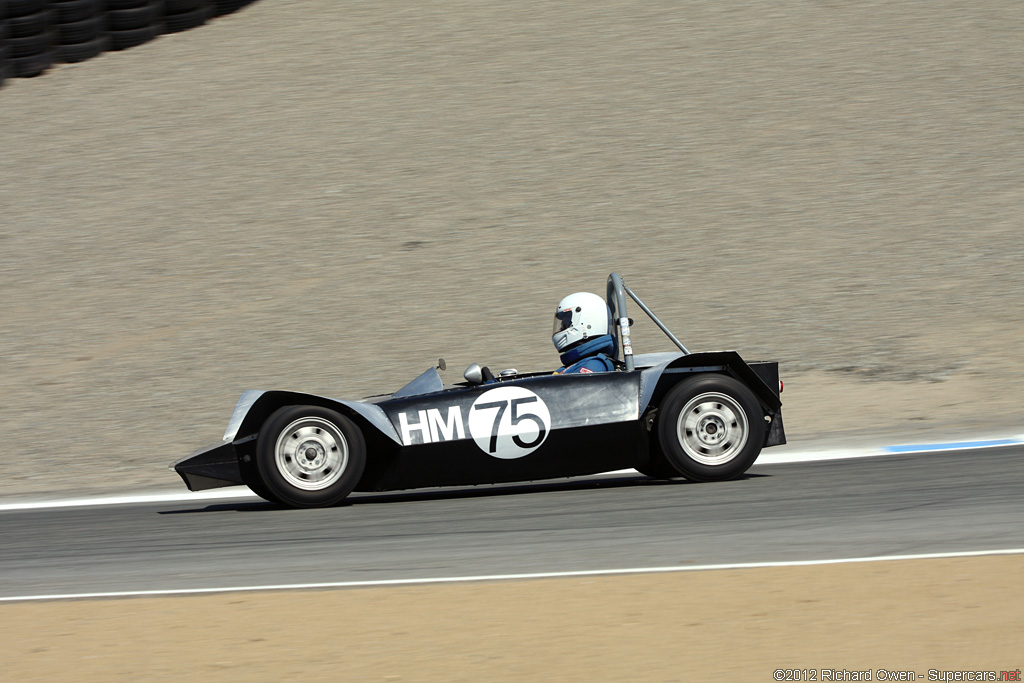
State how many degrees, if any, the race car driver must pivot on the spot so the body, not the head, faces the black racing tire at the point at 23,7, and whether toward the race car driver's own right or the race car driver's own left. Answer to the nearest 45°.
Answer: approximately 45° to the race car driver's own right

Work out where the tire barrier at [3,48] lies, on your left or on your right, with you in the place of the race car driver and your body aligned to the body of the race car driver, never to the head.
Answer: on your right

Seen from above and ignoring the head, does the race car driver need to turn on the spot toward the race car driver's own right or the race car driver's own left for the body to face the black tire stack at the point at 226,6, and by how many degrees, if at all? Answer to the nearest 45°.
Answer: approximately 90° to the race car driver's own right

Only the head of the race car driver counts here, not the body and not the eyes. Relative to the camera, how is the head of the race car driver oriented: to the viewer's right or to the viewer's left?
to the viewer's left

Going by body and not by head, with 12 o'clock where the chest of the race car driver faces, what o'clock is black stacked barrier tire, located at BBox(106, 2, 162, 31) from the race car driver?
The black stacked barrier tire is roughly at 2 o'clock from the race car driver.

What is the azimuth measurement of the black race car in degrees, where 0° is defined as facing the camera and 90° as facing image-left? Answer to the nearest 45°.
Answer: approximately 90°

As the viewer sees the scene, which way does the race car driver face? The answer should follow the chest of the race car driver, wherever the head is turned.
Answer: to the viewer's left

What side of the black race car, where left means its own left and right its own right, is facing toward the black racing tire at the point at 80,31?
right

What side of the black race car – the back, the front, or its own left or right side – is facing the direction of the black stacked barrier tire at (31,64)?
right

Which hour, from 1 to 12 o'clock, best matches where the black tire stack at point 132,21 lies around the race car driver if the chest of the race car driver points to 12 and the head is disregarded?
The black tire stack is roughly at 2 o'clock from the race car driver.
